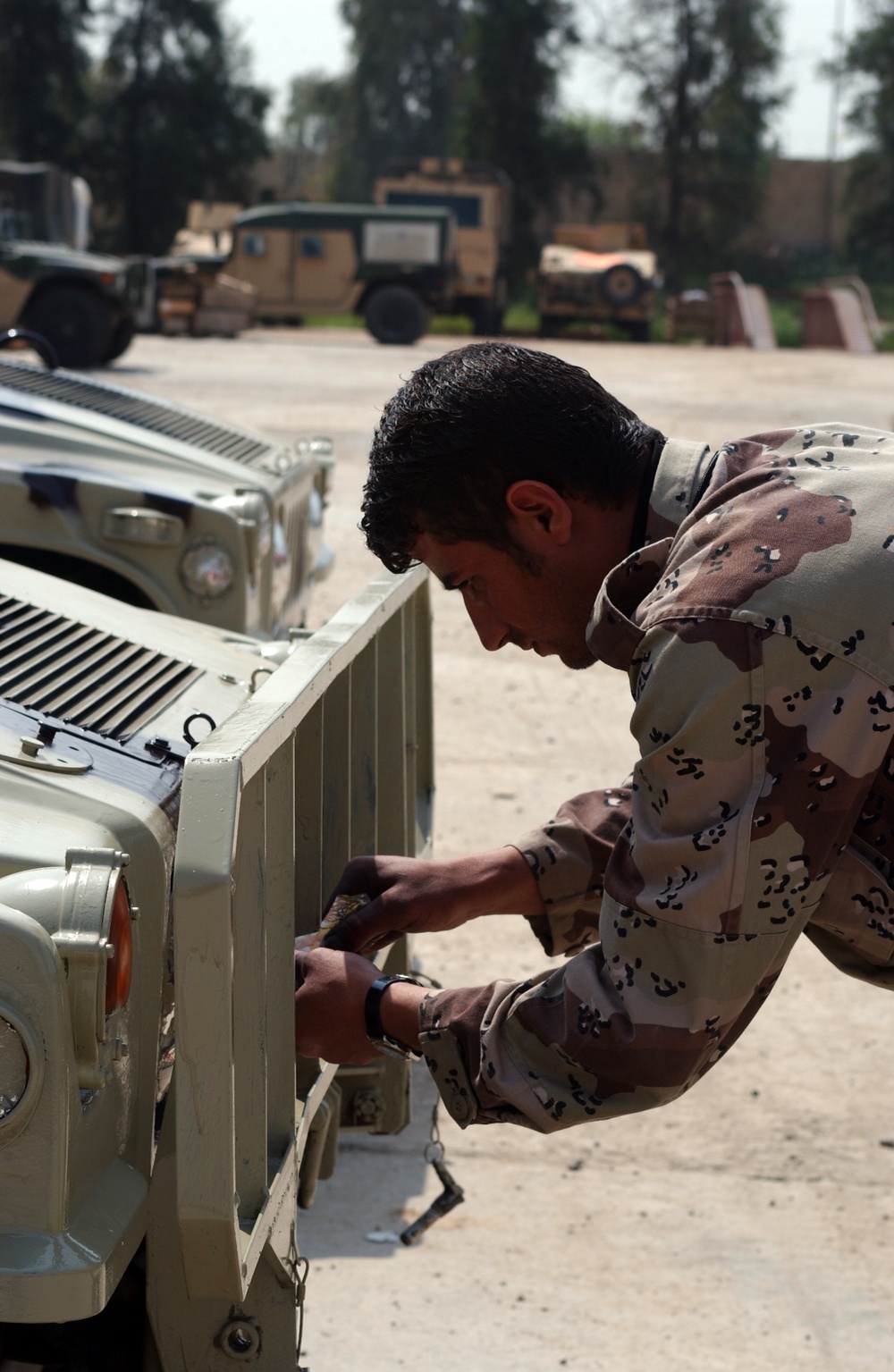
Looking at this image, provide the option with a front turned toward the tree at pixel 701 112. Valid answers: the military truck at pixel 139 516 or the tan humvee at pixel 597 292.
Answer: the tan humvee

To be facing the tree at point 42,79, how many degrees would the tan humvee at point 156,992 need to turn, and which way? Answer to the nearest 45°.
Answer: approximately 135° to its left

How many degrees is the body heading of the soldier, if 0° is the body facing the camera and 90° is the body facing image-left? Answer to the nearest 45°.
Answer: approximately 90°

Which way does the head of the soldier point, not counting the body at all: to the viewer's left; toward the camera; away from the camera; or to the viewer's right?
to the viewer's left

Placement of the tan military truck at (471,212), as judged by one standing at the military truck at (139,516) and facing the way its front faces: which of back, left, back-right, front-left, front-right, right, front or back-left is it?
back-left

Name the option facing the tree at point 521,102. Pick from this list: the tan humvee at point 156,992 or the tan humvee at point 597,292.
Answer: the tan humvee at point 597,292

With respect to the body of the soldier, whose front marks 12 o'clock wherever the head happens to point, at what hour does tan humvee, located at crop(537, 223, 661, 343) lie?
The tan humvee is roughly at 3 o'clock from the soldier.

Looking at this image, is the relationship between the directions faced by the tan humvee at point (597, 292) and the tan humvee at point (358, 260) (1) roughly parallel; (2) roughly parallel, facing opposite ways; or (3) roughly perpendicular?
roughly perpendicular

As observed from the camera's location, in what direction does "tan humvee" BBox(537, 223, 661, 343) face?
facing away from the viewer
